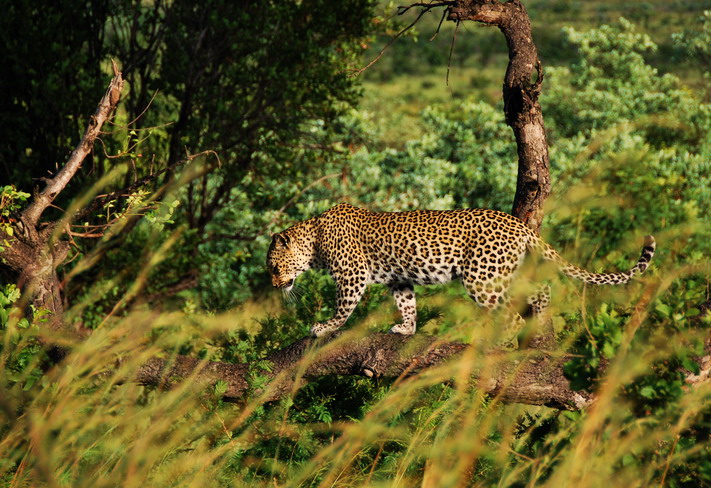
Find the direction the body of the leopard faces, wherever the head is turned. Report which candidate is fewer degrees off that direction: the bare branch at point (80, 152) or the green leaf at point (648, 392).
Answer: the bare branch

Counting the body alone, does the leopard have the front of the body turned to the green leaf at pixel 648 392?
no

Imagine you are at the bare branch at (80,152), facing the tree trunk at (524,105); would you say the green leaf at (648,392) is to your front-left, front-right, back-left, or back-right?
front-right

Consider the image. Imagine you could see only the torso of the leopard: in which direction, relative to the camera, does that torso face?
to the viewer's left

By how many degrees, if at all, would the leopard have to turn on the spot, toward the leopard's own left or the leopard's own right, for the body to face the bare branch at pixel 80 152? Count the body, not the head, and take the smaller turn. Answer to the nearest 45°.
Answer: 0° — it already faces it

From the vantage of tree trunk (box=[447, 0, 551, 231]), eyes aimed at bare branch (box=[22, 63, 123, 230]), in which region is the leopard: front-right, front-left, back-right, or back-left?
front-left

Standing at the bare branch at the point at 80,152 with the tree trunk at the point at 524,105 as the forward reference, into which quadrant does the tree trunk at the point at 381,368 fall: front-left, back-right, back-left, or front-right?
front-right
